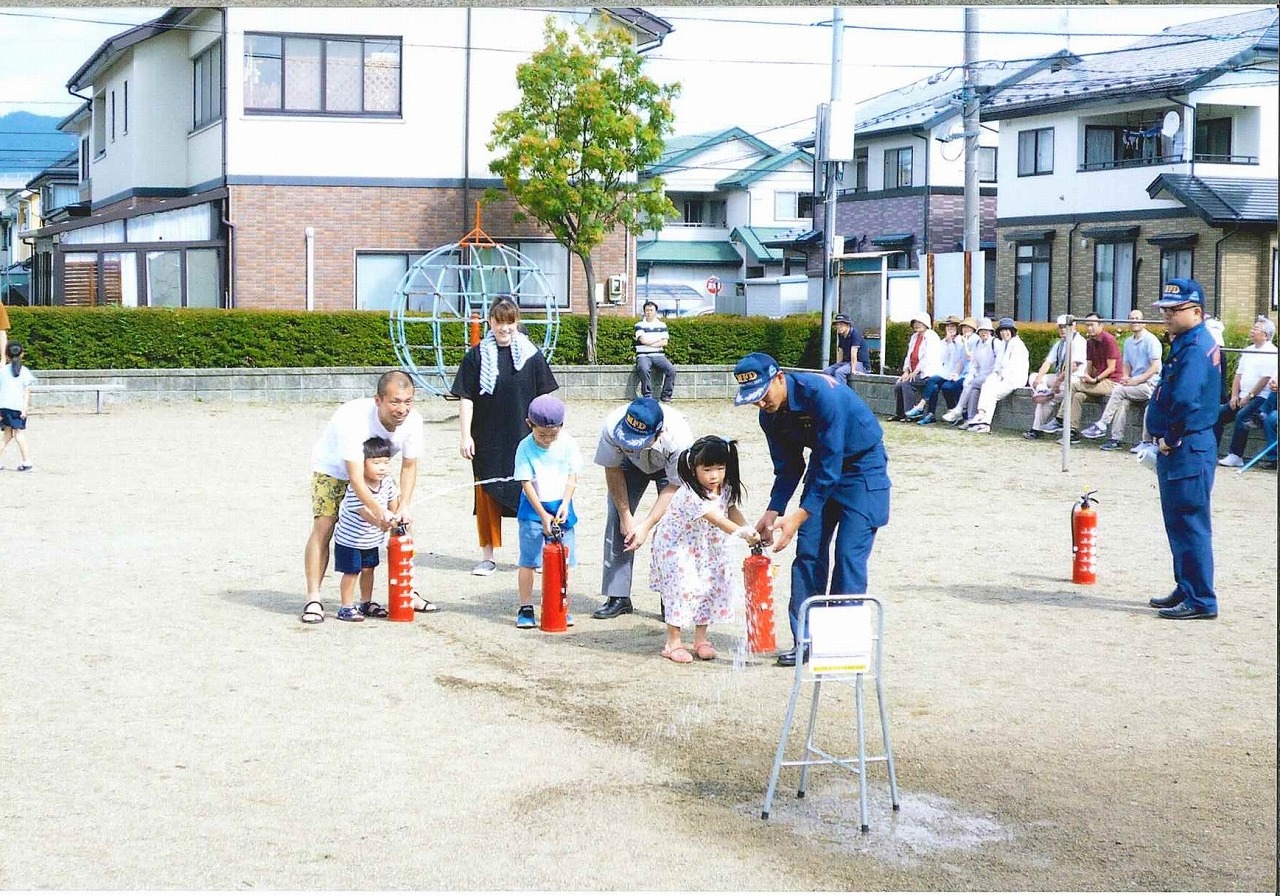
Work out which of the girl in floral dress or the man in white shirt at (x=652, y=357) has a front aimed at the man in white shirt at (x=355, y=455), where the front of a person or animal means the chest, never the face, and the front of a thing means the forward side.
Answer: the man in white shirt at (x=652, y=357)

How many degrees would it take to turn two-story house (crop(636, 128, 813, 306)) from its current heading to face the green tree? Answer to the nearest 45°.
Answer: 0° — it already faces it

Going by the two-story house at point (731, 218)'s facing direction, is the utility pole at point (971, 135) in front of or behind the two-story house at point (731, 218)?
in front

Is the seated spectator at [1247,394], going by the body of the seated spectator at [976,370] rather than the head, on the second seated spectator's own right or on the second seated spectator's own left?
on the second seated spectator's own left

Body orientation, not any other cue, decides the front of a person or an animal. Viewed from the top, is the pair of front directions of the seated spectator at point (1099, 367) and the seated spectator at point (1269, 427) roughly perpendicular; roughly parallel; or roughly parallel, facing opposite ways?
roughly parallel

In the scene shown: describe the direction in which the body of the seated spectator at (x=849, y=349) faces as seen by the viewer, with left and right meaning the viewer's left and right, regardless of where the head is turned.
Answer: facing the viewer and to the left of the viewer

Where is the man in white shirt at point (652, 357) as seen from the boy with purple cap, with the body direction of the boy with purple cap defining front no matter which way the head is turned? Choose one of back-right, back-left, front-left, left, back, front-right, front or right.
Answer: back

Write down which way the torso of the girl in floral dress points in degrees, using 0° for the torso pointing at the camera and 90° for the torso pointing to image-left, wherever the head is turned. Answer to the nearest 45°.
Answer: approximately 315°

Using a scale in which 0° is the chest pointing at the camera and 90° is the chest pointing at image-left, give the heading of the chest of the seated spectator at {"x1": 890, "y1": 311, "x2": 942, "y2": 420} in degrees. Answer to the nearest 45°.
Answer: approximately 45°

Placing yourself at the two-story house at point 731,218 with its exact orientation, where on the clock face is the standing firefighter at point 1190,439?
The standing firefighter is roughly at 12 o'clock from the two-story house.

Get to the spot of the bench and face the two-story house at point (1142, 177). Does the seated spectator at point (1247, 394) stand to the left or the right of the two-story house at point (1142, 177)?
right

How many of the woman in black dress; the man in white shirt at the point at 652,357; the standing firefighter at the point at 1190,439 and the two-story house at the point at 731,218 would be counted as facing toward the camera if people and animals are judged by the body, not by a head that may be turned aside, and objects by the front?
3

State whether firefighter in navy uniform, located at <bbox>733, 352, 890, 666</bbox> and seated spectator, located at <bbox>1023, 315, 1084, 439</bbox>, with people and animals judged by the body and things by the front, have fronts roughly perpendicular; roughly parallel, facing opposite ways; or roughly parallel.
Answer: roughly parallel

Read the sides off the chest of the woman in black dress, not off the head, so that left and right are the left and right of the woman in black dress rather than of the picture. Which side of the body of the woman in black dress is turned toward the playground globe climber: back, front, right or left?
back

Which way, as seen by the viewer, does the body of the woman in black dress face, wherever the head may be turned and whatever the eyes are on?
toward the camera

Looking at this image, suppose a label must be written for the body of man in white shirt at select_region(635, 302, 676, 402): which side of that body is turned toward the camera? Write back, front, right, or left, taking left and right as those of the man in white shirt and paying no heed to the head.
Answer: front

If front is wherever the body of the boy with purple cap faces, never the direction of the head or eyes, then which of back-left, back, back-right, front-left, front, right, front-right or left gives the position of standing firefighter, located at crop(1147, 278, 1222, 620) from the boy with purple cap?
left

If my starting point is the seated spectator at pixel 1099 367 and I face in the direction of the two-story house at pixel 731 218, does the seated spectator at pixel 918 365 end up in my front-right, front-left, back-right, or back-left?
front-left

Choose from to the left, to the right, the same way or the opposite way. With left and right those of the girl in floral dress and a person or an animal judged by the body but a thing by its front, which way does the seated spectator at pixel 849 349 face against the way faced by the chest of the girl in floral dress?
to the right
